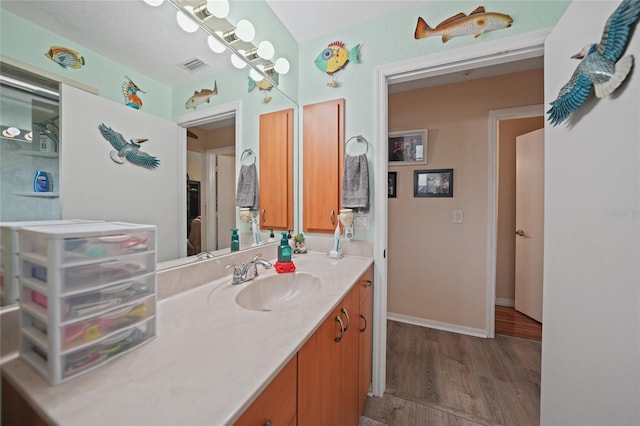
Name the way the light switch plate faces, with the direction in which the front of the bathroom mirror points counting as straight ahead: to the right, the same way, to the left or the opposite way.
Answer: to the right

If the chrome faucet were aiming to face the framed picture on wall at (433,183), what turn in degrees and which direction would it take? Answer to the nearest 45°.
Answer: approximately 90° to its left

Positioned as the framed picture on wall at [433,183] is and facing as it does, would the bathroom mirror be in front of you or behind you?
in front

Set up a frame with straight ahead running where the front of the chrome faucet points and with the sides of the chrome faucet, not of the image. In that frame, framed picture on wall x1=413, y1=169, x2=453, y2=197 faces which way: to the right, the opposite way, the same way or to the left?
to the right

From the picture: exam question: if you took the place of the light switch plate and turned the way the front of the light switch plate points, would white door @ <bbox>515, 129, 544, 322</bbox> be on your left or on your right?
on your left

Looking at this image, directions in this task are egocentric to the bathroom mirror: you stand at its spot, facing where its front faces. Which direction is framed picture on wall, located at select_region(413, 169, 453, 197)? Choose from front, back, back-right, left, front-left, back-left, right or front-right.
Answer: front-left

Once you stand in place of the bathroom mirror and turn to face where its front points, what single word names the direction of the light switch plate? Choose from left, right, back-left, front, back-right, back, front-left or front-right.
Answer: front-left

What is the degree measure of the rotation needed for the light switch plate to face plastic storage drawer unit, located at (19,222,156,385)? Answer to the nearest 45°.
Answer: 0° — it already faces it

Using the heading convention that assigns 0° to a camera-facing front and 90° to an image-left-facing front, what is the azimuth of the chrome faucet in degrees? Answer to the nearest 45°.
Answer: approximately 315°
